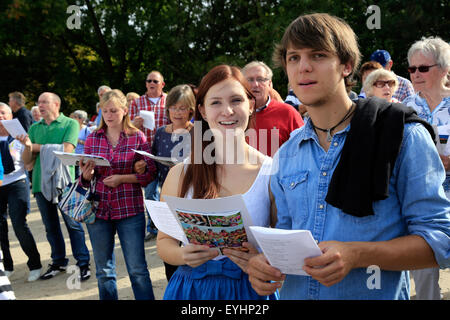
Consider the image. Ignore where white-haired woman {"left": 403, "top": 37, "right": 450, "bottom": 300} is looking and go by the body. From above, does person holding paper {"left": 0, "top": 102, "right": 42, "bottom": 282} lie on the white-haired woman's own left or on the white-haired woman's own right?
on the white-haired woman's own right

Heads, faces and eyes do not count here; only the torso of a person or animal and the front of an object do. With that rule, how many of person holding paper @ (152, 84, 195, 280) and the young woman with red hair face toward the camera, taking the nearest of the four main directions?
2

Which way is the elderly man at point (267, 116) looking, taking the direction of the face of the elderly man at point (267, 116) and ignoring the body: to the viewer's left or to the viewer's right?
to the viewer's left

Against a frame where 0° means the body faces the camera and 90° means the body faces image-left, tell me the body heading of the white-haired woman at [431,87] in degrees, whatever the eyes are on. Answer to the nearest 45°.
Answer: approximately 45°

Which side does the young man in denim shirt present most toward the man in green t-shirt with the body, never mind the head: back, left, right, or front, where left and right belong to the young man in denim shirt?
right

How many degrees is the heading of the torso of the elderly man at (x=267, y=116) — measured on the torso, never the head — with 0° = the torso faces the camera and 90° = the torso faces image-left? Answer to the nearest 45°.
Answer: approximately 45°

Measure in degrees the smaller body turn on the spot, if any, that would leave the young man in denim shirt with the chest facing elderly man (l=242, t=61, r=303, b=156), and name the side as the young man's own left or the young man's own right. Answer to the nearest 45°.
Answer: approximately 135° to the young man's own right

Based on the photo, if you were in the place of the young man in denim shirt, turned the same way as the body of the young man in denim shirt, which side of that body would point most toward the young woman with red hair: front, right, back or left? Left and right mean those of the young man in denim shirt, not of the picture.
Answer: right
